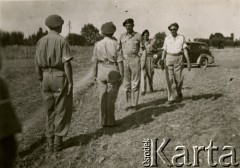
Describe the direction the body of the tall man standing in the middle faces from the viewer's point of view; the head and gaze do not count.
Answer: toward the camera

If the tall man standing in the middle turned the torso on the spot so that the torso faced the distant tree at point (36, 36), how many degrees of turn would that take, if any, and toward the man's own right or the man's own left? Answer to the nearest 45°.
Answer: approximately 135° to the man's own right

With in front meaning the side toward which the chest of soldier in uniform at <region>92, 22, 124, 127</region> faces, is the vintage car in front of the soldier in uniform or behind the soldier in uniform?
in front

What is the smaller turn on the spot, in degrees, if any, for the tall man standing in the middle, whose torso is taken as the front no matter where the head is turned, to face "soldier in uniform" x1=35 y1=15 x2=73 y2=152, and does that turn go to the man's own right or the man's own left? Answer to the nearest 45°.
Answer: approximately 45° to the man's own right

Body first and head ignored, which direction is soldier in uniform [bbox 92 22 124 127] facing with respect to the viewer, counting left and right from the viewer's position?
facing away from the viewer

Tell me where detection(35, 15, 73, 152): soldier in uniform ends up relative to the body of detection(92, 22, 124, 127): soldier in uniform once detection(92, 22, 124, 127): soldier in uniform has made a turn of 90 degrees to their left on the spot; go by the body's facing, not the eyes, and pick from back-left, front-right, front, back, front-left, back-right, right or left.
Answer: front-left

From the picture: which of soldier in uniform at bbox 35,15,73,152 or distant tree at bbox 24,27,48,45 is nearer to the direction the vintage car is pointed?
the distant tree

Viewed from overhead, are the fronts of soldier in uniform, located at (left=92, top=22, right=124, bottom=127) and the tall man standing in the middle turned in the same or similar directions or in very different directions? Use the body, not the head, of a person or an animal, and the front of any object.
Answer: very different directions

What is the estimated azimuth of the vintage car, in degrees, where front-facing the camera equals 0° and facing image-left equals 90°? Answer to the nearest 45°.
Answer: approximately 90°
